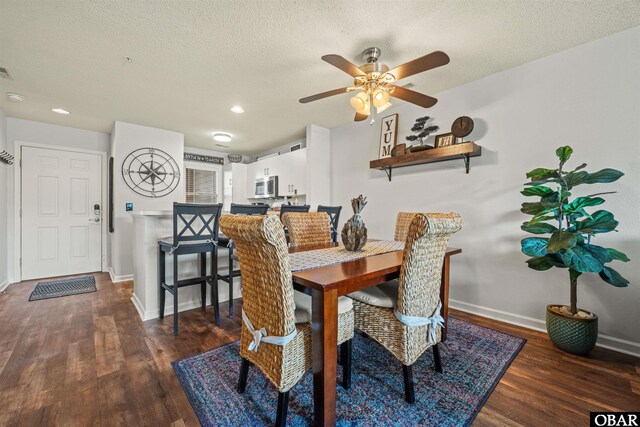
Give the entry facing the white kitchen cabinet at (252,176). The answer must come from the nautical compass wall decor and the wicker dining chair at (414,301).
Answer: the wicker dining chair

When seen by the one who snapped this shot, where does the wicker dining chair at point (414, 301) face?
facing away from the viewer and to the left of the viewer

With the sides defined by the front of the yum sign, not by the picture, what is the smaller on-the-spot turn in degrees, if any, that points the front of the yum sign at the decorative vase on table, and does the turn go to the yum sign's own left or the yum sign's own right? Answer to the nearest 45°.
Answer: approximately 45° to the yum sign's own left

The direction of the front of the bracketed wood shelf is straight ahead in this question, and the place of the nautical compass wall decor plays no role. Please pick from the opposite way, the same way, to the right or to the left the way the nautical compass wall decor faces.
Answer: to the left

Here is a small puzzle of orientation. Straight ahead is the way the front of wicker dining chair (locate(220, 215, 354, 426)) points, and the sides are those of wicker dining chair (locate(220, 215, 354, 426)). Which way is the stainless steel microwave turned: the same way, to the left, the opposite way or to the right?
the opposite way

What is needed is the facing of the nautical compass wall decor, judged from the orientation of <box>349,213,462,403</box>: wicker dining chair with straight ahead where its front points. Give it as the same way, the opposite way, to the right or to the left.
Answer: the opposite way

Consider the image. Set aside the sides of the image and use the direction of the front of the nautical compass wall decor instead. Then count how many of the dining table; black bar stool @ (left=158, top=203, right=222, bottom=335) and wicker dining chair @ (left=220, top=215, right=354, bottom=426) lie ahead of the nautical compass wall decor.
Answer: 3

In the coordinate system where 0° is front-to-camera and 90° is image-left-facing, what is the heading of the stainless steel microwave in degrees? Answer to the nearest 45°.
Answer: approximately 45°

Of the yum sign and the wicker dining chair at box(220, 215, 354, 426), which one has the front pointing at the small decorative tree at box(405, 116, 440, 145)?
the wicker dining chair

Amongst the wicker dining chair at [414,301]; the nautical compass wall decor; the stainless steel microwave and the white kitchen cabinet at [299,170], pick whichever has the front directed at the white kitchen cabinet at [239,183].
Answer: the wicker dining chair

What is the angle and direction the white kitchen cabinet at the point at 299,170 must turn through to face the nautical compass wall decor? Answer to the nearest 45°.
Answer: approximately 45° to its right

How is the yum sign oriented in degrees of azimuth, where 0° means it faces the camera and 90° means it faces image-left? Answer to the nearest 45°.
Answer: approximately 45°

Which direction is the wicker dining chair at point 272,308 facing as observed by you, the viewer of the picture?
facing away from the viewer and to the right of the viewer

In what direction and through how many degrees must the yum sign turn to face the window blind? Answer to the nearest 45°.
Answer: approximately 45° to its right
